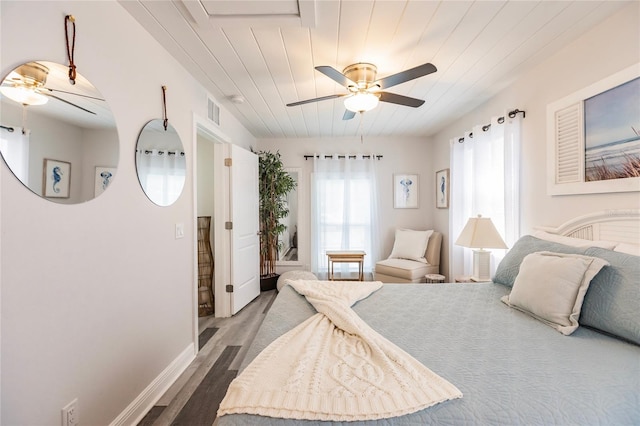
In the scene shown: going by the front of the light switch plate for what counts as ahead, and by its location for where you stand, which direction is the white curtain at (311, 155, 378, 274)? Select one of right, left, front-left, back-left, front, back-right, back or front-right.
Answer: left

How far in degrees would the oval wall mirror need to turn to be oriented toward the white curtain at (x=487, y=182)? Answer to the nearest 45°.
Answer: approximately 45° to its left

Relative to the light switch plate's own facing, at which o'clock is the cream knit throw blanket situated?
The cream knit throw blanket is roughly at 1 o'clock from the light switch plate.

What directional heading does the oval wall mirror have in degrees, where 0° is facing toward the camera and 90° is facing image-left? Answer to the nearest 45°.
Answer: approximately 315°

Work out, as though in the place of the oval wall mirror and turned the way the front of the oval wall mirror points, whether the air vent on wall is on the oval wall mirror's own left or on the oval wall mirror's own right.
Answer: on the oval wall mirror's own left

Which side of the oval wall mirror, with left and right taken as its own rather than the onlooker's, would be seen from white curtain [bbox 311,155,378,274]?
left

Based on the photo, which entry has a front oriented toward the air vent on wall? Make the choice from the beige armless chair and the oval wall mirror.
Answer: the beige armless chair

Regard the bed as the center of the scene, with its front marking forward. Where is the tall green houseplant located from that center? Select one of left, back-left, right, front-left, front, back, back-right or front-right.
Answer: front-right

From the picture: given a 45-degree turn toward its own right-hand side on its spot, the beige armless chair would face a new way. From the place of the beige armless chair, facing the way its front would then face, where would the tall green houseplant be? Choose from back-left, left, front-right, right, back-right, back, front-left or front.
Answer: front

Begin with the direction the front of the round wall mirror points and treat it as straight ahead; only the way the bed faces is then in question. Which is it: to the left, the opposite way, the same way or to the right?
the opposite way

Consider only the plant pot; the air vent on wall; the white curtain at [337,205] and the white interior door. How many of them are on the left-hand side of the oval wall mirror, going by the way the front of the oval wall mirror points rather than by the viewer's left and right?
4

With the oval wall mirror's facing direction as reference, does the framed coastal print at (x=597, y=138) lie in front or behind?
in front

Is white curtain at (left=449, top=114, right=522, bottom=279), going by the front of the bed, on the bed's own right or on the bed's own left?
on the bed's own right

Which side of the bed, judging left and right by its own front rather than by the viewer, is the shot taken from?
left

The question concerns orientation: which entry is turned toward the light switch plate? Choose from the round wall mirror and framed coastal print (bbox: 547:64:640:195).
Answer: the framed coastal print

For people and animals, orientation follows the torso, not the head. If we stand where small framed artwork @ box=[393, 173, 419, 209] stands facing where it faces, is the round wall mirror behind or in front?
in front
